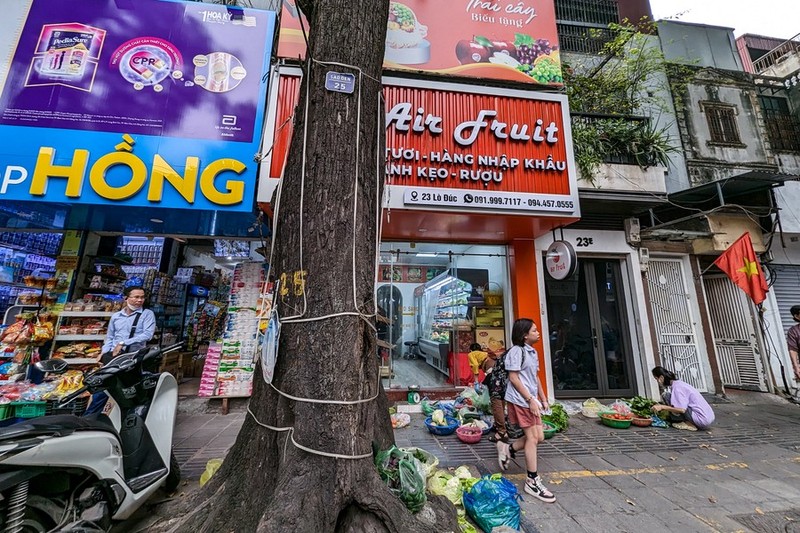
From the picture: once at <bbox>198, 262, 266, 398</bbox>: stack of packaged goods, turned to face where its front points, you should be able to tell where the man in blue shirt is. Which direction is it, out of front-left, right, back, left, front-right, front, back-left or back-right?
front-right

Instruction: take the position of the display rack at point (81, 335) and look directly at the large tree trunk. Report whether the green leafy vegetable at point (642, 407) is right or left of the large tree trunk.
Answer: left

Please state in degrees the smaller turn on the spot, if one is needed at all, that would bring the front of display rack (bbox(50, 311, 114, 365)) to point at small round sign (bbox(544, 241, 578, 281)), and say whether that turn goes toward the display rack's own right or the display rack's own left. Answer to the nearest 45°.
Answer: approximately 45° to the display rack's own left

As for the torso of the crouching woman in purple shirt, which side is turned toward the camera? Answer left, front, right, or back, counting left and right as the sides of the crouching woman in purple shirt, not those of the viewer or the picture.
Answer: left

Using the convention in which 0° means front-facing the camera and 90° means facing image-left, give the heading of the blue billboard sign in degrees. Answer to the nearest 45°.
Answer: approximately 0°
